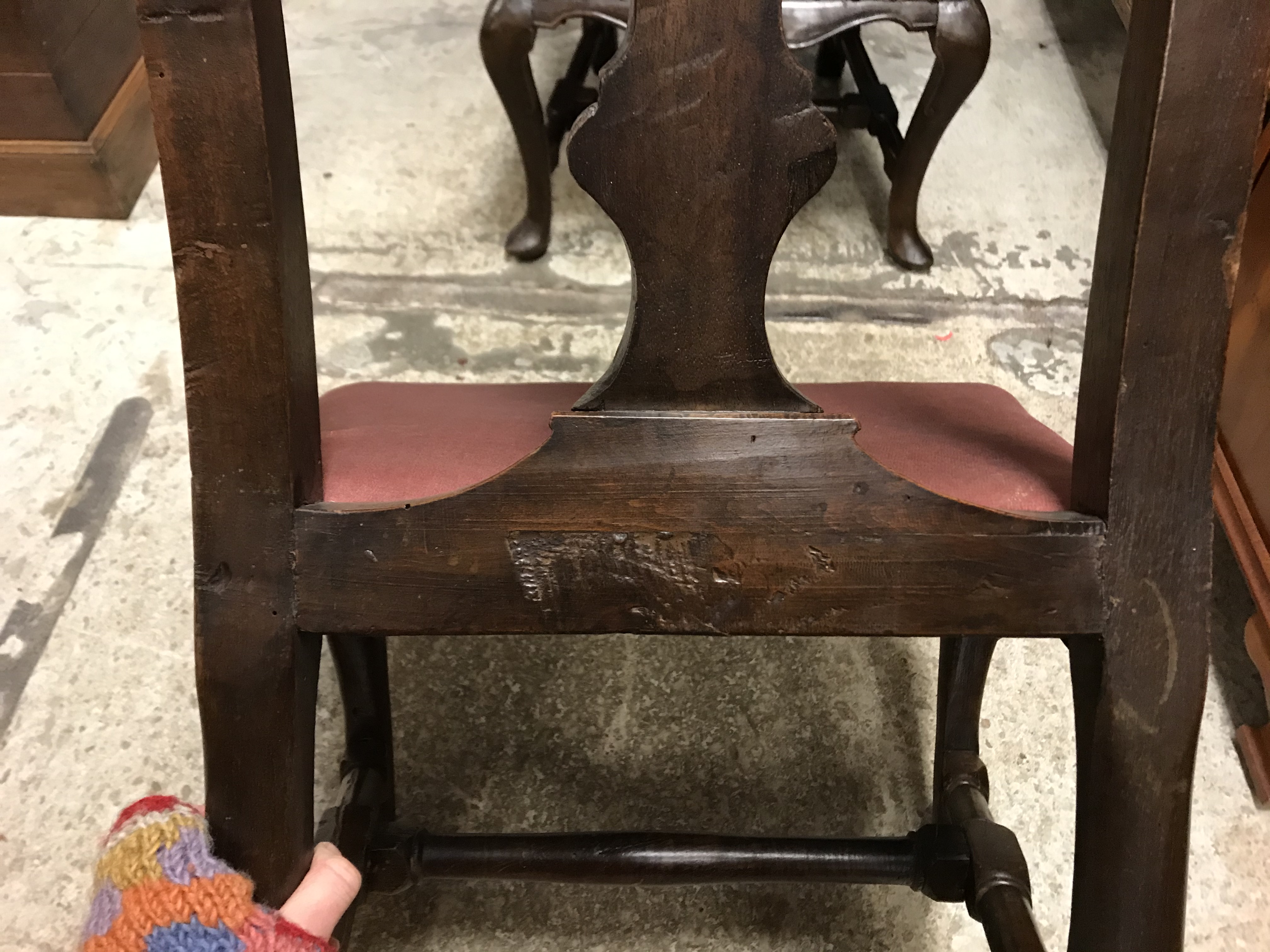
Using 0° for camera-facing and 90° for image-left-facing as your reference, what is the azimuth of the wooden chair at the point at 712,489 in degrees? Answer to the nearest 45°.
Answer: approximately 180°

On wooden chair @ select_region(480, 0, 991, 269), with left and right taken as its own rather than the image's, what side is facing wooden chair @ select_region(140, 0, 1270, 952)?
front

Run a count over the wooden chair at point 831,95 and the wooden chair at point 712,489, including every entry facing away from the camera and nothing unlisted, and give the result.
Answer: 1

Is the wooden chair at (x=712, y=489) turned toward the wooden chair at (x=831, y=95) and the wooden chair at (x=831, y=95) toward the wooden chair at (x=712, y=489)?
yes

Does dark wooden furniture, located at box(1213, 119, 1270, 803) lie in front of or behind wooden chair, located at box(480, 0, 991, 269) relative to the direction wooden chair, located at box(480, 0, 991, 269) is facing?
in front

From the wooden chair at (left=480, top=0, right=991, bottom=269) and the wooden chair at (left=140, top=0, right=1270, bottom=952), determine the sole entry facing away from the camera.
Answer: the wooden chair at (left=140, top=0, right=1270, bottom=952)

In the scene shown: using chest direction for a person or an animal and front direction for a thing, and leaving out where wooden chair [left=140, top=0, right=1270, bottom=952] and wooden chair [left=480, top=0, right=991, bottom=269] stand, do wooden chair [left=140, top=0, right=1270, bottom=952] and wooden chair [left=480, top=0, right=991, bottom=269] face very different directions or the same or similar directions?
very different directions

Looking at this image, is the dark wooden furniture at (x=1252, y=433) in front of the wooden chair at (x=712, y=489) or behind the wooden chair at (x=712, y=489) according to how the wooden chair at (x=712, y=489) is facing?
in front

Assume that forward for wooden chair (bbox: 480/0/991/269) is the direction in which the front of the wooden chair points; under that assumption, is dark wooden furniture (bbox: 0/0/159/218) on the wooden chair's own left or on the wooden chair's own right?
on the wooden chair's own right

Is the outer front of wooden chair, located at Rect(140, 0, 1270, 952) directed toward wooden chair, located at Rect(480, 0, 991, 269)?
yes

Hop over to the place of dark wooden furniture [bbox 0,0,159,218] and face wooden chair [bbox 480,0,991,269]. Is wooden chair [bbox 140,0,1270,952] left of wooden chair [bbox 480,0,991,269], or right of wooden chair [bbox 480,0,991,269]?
right
